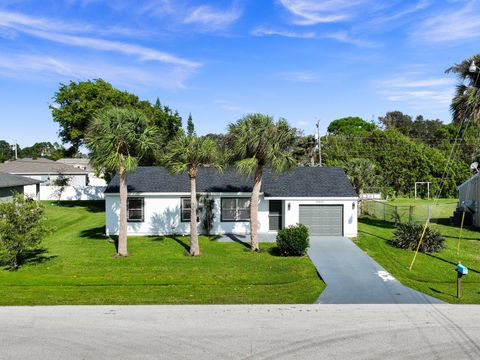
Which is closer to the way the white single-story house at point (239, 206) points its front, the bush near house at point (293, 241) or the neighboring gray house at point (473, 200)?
the bush near house

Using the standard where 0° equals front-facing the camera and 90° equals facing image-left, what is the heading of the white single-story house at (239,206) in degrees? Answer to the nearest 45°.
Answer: approximately 0°

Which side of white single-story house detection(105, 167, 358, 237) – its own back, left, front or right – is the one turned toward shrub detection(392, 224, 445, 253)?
left

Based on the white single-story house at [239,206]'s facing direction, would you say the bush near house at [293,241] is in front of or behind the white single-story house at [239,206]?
in front

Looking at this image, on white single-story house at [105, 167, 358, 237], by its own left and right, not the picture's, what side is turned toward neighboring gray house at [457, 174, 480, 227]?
left
